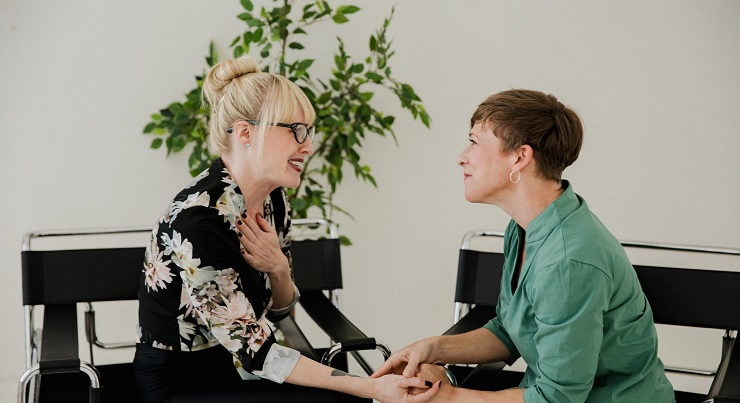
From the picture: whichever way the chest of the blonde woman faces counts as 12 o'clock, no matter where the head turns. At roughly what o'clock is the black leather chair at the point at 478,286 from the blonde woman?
The black leather chair is roughly at 11 o'clock from the blonde woman.

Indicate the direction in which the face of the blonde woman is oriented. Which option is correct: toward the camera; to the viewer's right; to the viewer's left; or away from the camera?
to the viewer's right

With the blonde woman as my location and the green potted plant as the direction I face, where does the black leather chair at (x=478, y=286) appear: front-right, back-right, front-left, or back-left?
front-right

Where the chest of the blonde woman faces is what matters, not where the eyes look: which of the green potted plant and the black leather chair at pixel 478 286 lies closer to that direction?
the black leather chair

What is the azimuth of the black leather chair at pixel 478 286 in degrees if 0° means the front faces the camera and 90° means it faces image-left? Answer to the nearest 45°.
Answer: approximately 45°

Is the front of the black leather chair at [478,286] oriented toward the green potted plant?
no

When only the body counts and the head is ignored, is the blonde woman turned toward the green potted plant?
no

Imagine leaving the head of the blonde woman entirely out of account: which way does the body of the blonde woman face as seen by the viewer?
to the viewer's right

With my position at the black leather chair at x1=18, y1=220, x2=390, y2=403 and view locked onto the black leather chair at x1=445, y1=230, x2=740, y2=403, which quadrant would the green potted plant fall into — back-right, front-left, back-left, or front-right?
front-left

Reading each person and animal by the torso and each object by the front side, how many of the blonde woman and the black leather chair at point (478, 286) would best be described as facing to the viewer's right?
1

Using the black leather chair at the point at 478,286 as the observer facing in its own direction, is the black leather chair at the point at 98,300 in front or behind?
in front

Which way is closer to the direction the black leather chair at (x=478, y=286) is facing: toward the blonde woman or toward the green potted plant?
the blonde woman

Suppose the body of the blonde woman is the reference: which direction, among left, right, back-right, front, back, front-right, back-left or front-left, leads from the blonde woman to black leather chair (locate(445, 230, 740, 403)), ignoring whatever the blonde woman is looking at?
front
